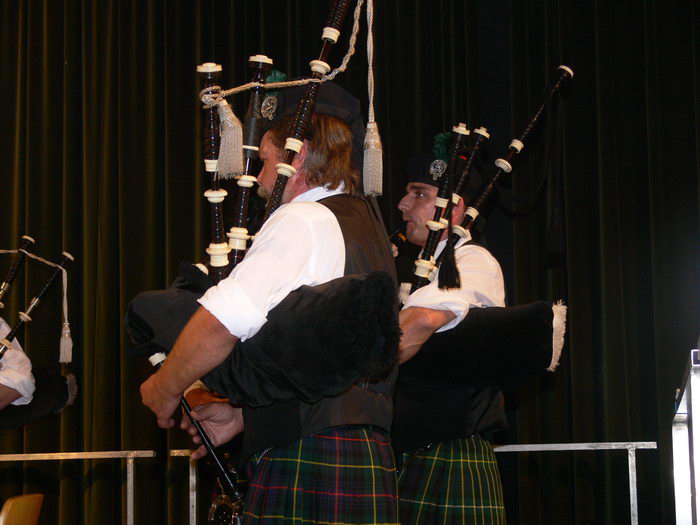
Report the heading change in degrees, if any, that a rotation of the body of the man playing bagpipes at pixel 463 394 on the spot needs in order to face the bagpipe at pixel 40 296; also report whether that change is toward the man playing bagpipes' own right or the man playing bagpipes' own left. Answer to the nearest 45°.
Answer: approximately 45° to the man playing bagpipes' own right

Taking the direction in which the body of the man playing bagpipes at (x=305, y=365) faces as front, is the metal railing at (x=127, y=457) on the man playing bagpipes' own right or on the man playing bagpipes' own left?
on the man playing bagpipes' own right

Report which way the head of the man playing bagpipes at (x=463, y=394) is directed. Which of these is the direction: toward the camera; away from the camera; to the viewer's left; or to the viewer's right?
to the viewer's left

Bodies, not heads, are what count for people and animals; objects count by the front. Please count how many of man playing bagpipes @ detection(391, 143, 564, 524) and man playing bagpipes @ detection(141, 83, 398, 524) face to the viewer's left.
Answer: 2

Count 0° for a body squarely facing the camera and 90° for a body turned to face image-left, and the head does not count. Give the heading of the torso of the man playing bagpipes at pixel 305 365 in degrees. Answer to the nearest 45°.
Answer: approximately 90°

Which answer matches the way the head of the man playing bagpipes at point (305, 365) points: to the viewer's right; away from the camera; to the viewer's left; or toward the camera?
to the viewer's left

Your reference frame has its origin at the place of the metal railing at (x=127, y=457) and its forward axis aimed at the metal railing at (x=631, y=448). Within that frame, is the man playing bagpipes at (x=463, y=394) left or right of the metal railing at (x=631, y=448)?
right

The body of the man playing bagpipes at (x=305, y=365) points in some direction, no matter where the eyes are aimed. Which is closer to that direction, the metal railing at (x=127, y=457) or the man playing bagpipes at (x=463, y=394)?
the metal railing

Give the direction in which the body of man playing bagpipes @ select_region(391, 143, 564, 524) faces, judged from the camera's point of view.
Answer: to the viewer's left

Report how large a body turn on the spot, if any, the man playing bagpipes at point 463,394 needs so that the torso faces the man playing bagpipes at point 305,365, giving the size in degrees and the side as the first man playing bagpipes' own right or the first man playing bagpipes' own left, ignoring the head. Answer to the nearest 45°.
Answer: approximately 90° to the first man playing bagpipes' own left

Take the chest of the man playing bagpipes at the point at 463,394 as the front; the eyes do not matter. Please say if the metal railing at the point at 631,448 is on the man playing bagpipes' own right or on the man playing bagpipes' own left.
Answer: on the man playing bagpipes' own right
